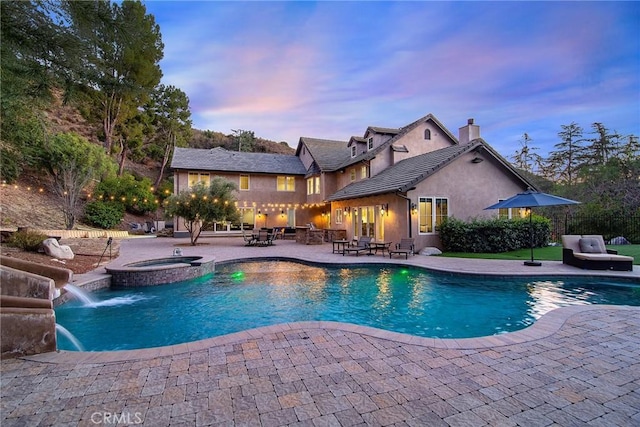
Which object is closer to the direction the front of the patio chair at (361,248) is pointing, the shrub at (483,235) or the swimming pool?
the swimming pool

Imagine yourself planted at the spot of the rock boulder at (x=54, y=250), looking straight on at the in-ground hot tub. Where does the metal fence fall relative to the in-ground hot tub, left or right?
left

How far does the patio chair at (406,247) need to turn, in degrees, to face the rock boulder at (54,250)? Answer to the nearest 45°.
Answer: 0° — it already faces it

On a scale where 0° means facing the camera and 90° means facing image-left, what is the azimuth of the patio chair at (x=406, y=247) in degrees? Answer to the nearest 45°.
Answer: approximately 45°
